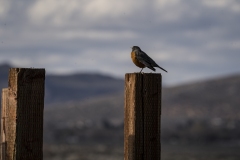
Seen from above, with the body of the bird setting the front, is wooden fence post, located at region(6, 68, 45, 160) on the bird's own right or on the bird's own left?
on the bird's own left

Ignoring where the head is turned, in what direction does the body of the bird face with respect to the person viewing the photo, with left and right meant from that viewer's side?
facing to the left of the viewer
